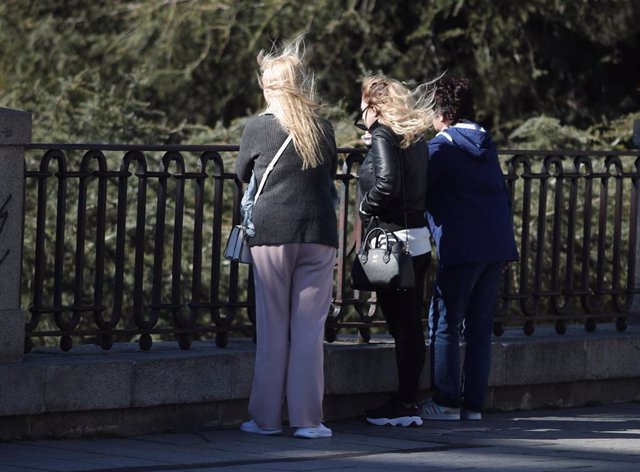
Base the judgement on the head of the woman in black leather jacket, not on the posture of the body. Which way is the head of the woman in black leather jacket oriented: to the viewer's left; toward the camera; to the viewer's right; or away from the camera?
to the viewer's left

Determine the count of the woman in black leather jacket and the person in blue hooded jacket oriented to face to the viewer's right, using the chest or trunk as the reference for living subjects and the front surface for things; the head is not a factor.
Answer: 0

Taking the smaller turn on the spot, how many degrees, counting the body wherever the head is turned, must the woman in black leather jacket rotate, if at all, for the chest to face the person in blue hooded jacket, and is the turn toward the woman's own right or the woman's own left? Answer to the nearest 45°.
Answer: approximately 135° to the woman's own right

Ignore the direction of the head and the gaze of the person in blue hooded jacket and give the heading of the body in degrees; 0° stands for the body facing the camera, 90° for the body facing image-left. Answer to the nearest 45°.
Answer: approximately 135°

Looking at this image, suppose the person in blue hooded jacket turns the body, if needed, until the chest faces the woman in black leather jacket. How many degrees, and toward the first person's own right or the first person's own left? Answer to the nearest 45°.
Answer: approximately 90° to the first person's own left

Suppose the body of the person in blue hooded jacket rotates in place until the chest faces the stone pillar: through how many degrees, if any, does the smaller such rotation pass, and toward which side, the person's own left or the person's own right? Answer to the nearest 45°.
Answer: approximately 90° to the person's own left

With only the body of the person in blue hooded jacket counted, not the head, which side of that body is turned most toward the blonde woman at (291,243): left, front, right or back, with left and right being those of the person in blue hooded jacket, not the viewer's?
left

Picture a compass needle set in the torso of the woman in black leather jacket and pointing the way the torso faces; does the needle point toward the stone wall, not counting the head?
yes
